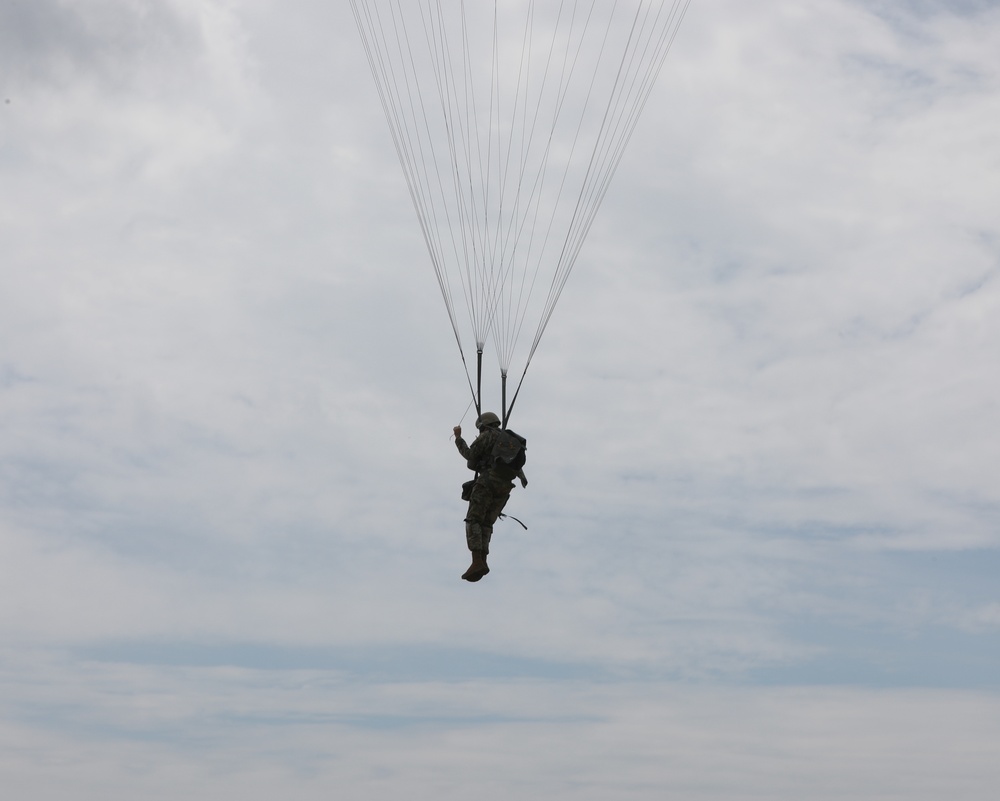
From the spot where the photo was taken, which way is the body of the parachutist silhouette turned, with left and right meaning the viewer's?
facing away from the viewer and to the left of the viewer
